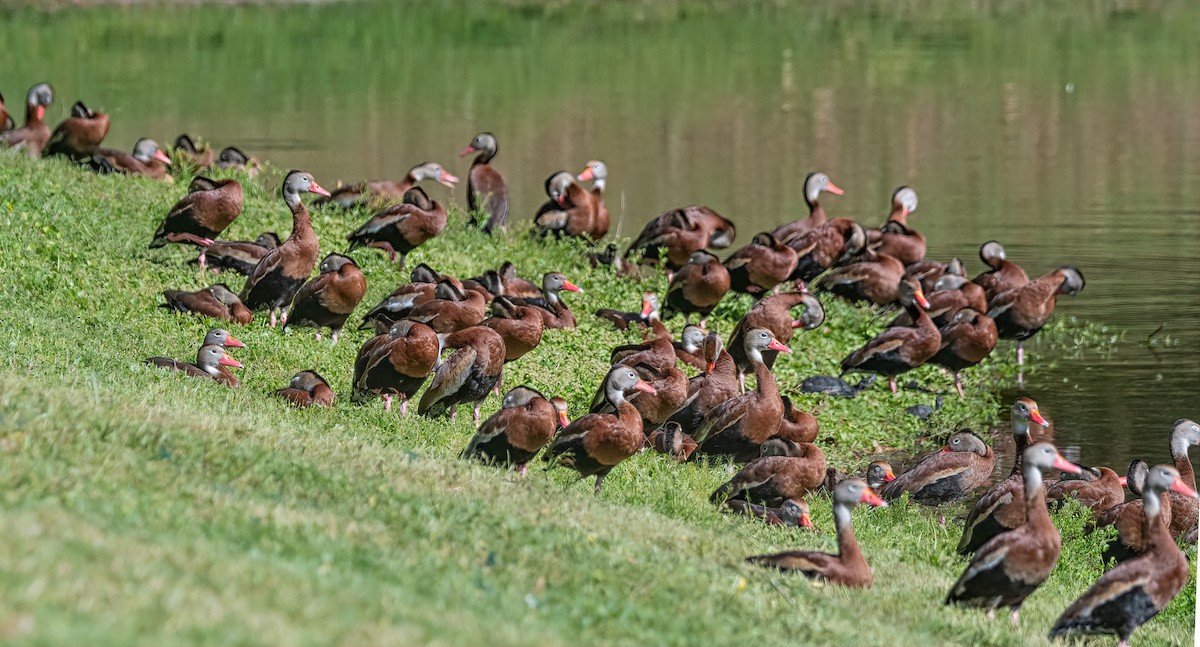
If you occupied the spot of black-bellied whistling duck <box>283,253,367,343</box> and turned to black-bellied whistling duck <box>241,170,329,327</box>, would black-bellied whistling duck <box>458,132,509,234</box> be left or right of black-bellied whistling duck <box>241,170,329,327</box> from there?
right

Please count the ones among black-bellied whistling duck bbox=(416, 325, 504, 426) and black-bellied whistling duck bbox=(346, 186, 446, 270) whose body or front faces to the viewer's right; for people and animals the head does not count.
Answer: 2

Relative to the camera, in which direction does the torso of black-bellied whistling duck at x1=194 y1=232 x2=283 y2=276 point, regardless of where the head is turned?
to the viewer's right

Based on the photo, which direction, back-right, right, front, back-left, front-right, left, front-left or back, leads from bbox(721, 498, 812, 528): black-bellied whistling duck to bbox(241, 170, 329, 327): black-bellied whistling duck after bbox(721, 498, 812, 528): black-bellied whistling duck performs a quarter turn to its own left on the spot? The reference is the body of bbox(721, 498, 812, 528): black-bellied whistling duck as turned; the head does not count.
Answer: front-left

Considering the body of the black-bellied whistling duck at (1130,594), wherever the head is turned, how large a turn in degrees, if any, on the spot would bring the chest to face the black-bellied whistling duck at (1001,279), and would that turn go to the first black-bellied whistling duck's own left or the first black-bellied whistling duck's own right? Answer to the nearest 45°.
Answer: approximately 90° to the first black-bellied whistling duck's own left

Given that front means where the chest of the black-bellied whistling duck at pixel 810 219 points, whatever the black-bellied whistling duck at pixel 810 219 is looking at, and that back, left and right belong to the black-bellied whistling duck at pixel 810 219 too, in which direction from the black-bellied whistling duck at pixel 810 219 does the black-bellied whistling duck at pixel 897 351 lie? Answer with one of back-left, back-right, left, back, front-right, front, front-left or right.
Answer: right

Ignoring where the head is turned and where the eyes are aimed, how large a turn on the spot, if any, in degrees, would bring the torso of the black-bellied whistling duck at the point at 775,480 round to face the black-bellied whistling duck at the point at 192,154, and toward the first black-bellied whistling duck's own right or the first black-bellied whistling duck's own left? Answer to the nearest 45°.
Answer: approximately 135° to the first black-bellied whistling duck's own left

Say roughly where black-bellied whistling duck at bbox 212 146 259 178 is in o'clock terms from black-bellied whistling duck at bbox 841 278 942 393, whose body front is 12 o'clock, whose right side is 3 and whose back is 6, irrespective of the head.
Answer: black-bellied whistling duck at bbox 212 146 259 178 is roughly at 7 o'clock from black-bellied whistling duck at bbox 841 278 942 393.

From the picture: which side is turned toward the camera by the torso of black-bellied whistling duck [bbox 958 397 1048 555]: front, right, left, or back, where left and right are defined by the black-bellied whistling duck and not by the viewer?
right

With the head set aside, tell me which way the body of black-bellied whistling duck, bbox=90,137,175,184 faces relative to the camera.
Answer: to the viewer's right

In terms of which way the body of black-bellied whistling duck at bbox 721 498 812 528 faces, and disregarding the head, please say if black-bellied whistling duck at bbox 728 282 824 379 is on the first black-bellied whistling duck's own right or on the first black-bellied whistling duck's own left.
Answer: on the first black-bellied whistling duck's own left

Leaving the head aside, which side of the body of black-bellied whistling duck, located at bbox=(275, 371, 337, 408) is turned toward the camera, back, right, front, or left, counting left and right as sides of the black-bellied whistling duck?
right

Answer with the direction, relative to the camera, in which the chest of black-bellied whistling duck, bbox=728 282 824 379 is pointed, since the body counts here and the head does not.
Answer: to the viewer's right
